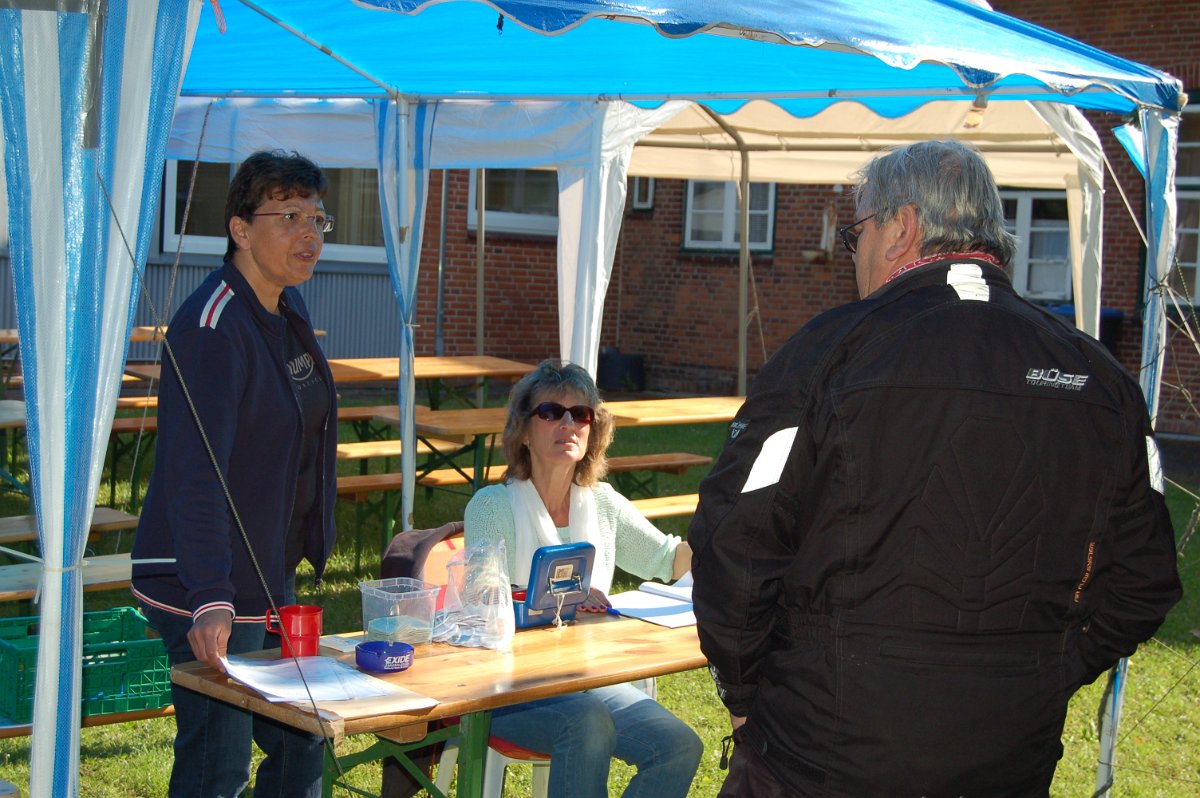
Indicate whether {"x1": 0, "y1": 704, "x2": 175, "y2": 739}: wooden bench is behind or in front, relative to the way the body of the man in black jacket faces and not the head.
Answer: in front

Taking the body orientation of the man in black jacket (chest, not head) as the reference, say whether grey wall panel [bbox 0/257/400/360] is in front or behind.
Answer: in front

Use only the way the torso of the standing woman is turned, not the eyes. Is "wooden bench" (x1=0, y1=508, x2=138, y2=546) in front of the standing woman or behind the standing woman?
behind

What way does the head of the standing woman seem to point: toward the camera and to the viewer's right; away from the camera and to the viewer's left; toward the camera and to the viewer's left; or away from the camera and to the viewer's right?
toward the camera and to the viewer's right

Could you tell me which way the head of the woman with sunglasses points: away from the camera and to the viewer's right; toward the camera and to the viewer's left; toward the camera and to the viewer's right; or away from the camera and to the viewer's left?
toward the camera and to the viewer's right

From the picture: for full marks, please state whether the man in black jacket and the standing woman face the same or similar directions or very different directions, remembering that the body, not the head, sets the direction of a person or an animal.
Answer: very different directions

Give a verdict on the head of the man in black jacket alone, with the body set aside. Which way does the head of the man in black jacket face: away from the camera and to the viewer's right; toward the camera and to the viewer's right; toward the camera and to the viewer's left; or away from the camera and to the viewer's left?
away from the camera and to the viewer's left

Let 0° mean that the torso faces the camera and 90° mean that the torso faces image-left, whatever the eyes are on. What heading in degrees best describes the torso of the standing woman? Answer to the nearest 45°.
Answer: approximately 315°

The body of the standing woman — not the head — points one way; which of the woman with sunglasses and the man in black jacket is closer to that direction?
the man in black jacket

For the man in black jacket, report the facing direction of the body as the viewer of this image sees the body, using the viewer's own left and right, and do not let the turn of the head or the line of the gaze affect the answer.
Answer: facing away from the viewer and to the left of the viewer

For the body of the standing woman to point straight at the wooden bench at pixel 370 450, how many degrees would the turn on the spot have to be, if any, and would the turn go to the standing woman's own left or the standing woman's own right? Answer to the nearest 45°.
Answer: approximately 135° to the standing woman's own left
